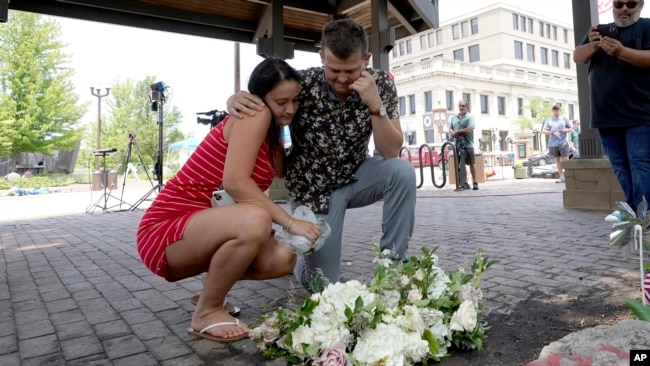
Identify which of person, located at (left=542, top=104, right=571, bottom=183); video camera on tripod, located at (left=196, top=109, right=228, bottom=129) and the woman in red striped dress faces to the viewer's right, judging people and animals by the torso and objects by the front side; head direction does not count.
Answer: the woman in red striped dress

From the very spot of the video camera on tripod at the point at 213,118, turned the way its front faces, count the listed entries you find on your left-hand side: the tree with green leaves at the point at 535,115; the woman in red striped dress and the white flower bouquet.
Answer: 2

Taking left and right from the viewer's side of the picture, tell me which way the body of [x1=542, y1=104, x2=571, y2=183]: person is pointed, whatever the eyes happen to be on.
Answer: facing the viewer

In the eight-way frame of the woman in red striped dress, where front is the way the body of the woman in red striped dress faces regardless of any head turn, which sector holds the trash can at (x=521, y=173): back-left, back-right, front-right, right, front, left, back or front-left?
front-left

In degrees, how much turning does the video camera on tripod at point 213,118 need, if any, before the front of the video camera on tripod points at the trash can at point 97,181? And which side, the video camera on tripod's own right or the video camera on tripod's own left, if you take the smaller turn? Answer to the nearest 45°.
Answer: approximately 90° to the video camera on tripod's own right

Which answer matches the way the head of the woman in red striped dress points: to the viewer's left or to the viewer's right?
to the viewer's right

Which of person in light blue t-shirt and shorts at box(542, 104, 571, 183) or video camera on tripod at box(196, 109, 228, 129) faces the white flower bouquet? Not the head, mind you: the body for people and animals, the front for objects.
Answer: the person in light blue t-shirt and shorts

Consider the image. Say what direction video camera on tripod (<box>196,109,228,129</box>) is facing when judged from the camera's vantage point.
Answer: facing to the left of the viewer

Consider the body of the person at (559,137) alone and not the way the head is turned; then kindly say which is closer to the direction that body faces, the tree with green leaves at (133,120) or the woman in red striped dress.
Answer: the woman in red striped dress

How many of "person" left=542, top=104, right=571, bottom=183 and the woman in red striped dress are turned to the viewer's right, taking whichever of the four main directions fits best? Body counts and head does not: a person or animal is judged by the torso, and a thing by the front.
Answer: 1

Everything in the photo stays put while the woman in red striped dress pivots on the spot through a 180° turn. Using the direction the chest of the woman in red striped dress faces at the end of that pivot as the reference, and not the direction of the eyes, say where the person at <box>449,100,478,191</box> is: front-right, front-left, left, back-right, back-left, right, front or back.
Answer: back-right

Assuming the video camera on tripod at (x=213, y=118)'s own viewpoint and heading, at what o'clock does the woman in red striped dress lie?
The woman in red striped dress is roughly at 9 o'clock from the video camera on tripod.

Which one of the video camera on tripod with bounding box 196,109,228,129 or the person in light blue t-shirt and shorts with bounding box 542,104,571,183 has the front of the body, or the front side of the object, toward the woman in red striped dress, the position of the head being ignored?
the person in light blue t-shirt and shorts

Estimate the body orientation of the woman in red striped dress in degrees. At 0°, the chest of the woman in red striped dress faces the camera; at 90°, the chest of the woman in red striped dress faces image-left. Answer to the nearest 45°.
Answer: approximately 270°
